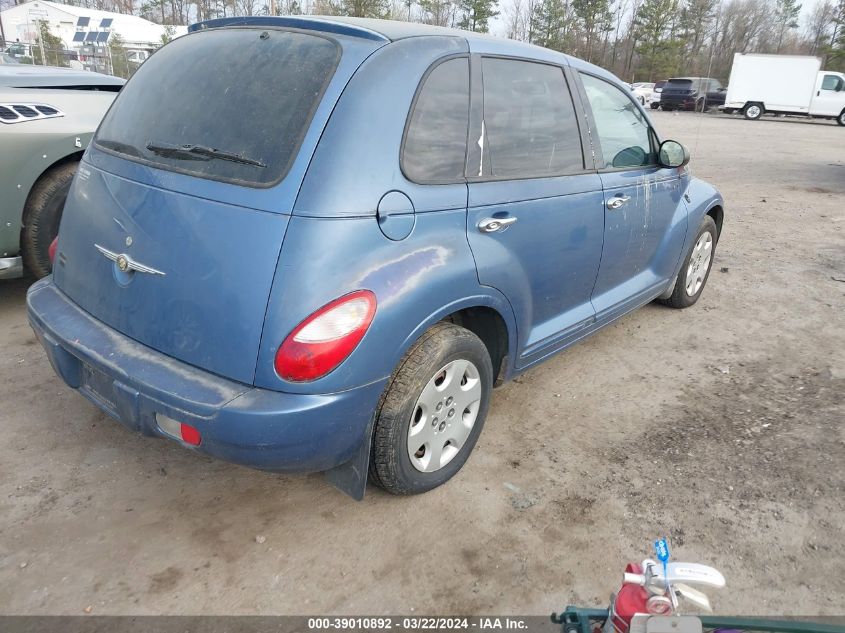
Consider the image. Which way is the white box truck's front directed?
to the viewer's right

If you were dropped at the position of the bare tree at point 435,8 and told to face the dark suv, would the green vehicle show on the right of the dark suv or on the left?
right

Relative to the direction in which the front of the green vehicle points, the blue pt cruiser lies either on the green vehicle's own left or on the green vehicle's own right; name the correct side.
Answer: on the green vehicle's own right

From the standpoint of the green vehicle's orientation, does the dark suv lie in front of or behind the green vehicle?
in front

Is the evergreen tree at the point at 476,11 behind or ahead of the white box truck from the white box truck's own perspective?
behind

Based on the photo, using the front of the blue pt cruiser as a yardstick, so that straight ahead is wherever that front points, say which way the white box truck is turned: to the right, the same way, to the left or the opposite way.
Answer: to the right

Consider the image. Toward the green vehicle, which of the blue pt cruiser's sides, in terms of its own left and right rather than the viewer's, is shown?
left

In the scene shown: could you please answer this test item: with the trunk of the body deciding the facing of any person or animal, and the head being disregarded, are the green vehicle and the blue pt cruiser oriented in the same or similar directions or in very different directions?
same or similar directions

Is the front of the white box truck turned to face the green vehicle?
no

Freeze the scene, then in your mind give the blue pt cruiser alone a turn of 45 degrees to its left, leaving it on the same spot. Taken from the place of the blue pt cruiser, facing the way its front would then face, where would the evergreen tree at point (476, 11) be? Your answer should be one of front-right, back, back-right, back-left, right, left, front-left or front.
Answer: front

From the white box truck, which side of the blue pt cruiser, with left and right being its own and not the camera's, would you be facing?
front

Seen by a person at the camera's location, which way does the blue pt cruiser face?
facing away from the viewer and to the right of the viewer

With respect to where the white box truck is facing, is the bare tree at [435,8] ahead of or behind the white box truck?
behind

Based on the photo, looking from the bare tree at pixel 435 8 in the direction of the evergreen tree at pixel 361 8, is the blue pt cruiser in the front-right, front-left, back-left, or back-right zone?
front-left

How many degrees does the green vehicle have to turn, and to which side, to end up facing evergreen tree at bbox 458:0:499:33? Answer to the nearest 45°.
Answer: approximately 45° to its left

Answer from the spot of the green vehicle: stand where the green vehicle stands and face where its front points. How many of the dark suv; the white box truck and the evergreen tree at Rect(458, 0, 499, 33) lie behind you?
0

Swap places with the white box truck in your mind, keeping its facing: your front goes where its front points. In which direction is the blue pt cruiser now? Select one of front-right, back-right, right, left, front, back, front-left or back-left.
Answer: right
